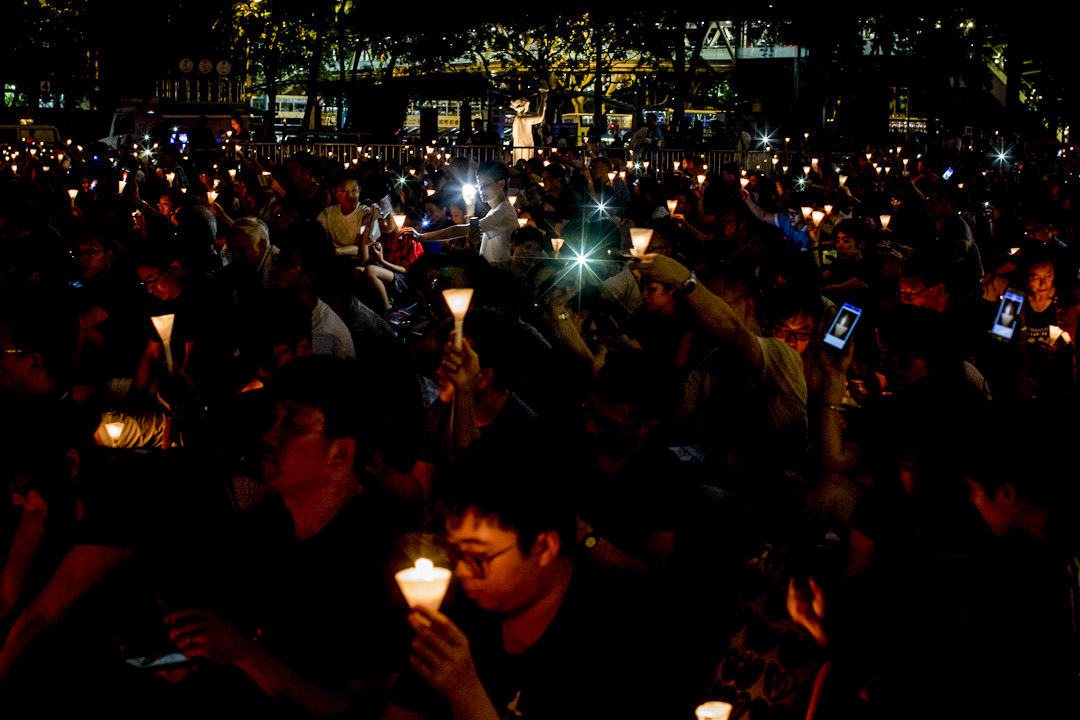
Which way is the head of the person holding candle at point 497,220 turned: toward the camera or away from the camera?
toward the camera

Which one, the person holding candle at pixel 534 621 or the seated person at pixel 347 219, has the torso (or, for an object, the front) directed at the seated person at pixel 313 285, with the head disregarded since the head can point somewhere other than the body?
the seated person at pixel 347 219

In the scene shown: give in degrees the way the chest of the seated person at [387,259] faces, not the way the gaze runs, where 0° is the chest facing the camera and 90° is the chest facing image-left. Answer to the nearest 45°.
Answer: approximately 45°

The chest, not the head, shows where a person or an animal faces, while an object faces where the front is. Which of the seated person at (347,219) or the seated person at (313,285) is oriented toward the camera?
the seated person at (347,219)

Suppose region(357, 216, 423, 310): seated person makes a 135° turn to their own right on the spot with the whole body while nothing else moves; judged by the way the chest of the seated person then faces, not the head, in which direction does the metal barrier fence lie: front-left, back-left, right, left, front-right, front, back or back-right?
front

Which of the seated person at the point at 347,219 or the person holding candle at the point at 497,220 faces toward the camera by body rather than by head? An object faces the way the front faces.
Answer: the seated person

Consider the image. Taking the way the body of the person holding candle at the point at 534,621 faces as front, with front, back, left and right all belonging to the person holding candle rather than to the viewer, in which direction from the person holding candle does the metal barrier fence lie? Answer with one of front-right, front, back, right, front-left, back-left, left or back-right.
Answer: back-right

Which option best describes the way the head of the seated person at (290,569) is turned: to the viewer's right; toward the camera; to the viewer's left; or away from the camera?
to the viewer's left

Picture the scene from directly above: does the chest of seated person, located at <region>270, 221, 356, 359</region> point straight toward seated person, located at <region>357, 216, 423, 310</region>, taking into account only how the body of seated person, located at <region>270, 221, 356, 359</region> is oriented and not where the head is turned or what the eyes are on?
no

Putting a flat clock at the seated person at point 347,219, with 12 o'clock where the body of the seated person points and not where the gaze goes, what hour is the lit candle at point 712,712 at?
The lit candle is roughly at 12 o'clock from the seated person.

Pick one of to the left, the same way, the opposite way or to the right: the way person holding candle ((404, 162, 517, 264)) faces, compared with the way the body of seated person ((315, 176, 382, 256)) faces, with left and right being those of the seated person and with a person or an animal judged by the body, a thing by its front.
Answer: to the right

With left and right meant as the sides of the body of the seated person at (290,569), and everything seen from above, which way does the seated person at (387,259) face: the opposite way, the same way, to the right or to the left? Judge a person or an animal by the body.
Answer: the same way

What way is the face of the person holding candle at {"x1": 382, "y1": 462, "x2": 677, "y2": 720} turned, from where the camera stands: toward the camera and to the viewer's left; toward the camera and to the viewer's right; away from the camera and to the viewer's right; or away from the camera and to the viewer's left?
toward the camera and to the viewer's left

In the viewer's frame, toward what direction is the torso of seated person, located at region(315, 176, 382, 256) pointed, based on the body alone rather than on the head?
toward the camera
